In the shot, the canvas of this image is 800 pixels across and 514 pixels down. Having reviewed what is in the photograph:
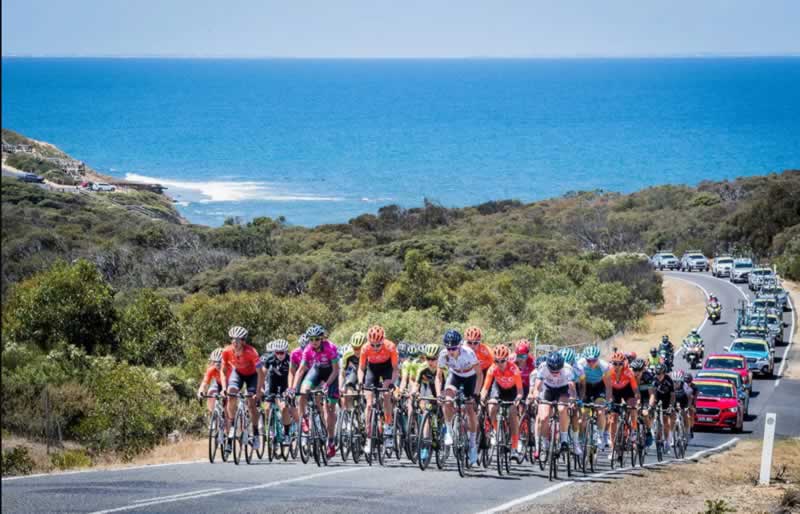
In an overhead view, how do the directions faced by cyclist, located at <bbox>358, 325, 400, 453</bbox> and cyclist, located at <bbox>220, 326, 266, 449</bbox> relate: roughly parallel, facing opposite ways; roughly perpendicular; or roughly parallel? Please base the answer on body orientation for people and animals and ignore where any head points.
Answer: roughly parallel

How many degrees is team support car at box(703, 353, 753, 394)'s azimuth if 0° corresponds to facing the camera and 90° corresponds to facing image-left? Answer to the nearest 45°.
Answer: approximately 0°

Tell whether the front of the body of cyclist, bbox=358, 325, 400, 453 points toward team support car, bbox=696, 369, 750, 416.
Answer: no

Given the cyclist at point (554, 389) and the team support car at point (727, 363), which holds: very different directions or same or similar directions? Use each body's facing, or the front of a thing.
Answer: same or similar directions

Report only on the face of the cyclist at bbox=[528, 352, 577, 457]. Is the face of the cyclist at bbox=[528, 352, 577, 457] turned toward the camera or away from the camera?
toward the camera

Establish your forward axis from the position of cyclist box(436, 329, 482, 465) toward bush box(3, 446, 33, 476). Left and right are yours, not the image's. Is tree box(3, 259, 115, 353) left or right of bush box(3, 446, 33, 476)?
right

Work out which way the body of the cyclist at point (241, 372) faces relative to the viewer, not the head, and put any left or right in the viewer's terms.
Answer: facing the viewer

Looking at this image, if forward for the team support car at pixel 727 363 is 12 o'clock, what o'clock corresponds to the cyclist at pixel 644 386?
The cyclist is roughly at 12 o'clock from the team support car.

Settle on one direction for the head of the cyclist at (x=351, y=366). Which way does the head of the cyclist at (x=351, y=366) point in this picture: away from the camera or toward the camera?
toward the camera

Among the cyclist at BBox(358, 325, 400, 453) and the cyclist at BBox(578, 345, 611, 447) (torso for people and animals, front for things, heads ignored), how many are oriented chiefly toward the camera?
2

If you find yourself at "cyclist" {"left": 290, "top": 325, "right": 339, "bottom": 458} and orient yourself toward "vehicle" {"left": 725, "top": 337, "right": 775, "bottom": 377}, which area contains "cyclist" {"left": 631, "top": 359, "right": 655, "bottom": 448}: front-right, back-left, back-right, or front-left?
front-right

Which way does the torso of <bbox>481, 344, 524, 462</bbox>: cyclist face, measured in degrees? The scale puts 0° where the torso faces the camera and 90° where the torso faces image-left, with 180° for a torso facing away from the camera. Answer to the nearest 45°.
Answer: approximately 0°

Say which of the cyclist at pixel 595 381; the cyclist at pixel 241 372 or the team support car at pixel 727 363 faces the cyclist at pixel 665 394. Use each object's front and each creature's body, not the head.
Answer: the team support car

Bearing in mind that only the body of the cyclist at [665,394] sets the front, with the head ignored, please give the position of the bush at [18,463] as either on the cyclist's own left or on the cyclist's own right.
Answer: on the cyclist's own right

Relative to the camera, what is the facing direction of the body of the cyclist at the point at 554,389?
toward the camera

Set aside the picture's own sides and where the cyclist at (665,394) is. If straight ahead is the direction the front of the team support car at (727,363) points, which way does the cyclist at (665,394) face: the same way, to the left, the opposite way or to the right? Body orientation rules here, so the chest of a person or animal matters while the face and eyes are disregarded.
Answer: the same way

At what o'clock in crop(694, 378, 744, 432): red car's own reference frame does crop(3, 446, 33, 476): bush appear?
The bush is roughly at 12 o'clock from the red car.

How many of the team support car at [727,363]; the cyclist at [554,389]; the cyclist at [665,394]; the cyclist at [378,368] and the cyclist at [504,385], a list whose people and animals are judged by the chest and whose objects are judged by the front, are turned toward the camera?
5

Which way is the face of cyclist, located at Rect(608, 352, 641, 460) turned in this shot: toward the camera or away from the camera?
toward the camera

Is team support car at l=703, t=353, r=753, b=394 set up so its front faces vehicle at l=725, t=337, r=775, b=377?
no
